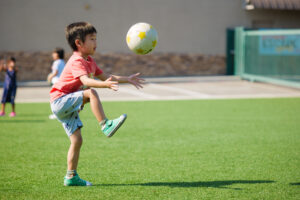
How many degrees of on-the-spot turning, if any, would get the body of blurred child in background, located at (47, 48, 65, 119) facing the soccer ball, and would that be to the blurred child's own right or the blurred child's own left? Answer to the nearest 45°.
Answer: approximately 90° to the blurred child's own left

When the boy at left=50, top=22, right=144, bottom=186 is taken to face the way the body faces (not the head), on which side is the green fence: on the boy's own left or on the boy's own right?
on the boy's own left

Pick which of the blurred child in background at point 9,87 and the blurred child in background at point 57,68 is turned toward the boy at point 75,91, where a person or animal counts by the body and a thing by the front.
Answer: the blurred child in background at point 9,87

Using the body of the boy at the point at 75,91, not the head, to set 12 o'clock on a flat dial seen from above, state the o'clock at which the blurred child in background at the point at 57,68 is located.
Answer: The blurred child in background is roughly at 9 o'clock from the boy.

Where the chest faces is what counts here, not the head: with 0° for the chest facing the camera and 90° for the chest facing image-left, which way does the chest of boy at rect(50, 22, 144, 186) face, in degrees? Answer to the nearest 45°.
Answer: approximately 270°

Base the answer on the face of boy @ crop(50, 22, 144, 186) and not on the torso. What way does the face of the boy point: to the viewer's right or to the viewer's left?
to the viewer's right

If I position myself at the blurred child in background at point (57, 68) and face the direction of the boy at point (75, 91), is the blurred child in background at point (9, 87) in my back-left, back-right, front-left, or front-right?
back-right

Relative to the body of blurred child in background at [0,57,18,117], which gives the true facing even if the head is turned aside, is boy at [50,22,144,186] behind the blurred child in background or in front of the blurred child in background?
in front
